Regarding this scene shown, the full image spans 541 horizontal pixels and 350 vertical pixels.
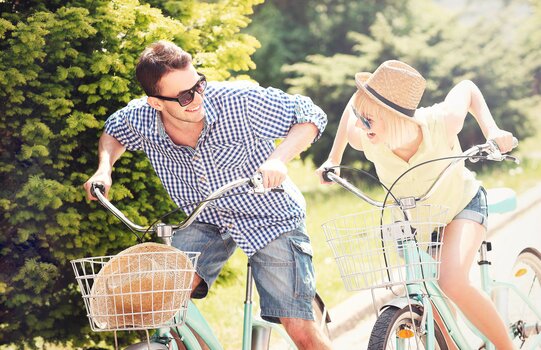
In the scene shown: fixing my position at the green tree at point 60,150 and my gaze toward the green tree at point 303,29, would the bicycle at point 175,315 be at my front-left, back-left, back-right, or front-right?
back-right

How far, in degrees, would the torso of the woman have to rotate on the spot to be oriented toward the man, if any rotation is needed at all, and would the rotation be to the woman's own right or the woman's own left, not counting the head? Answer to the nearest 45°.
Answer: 0° — they already face them

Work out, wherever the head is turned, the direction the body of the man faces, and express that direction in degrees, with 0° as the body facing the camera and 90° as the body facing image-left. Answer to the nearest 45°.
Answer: approximately 45°

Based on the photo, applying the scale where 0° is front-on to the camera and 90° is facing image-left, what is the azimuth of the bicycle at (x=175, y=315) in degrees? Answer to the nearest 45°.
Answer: approximately 45°

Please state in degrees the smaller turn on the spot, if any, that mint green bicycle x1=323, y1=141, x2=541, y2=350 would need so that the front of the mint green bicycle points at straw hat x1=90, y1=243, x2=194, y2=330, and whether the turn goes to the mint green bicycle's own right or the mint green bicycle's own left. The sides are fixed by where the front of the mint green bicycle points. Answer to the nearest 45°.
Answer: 0° — it already faces it

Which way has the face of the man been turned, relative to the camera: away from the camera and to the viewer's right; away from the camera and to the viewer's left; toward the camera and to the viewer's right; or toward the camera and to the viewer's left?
toward the camera and to the viewer's right

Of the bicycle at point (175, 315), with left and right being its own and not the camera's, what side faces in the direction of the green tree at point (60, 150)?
right

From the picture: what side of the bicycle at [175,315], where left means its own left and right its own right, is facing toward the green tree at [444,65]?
back

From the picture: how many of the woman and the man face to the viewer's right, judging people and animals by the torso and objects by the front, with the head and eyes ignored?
0

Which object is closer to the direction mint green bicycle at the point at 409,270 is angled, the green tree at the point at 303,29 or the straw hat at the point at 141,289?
the straw hat

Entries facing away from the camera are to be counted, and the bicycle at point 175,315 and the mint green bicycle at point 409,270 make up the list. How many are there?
0
